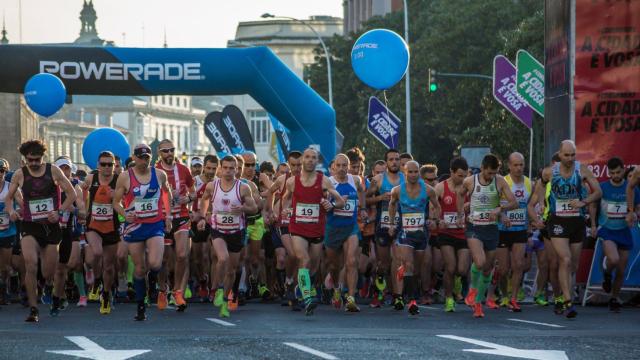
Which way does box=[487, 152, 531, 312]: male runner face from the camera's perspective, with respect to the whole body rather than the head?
toward the camera

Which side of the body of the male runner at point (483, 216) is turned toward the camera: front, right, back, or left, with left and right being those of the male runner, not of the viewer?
front

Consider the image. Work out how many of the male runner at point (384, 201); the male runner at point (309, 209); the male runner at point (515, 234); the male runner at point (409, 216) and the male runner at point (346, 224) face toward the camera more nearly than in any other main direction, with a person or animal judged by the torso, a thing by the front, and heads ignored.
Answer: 5

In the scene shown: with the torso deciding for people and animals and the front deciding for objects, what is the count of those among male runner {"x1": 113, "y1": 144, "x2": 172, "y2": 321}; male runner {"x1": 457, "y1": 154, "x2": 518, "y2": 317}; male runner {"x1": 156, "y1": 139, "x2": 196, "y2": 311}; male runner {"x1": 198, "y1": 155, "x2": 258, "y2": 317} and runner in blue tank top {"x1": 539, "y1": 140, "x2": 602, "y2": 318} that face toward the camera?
5

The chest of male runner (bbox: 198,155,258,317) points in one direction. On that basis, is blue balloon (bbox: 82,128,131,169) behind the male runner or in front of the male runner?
behind

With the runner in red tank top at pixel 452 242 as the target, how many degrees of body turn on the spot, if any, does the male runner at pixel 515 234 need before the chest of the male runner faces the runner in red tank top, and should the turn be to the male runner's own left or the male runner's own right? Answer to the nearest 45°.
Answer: approximately 90° to the male runner's own right

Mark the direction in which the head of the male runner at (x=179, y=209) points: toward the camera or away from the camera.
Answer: toward the camera

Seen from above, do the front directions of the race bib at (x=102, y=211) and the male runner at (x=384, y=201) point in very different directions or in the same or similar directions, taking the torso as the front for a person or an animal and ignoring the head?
same or similar directions

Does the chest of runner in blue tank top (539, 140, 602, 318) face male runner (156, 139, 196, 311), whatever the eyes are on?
no

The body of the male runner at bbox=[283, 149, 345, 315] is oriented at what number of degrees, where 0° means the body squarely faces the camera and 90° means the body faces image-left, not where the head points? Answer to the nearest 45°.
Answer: approximately 0°

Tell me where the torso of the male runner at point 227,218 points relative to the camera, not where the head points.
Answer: toward the camera

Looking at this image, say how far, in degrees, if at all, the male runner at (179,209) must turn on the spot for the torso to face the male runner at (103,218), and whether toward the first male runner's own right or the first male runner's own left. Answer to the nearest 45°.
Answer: approximately 90° to the first male runner's own right

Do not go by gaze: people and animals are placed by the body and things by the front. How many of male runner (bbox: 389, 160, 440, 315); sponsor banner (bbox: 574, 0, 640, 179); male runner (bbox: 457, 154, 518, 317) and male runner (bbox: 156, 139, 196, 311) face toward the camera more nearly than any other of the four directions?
4

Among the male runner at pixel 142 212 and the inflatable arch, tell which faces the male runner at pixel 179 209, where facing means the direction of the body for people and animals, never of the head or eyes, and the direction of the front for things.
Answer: the inflatable arch

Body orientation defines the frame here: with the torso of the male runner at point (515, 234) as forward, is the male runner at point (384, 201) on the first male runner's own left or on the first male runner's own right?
on the first male runner's own right

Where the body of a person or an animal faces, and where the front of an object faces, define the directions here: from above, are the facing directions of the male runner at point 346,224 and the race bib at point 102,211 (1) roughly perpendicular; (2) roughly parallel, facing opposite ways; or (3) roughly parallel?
roughly parallel

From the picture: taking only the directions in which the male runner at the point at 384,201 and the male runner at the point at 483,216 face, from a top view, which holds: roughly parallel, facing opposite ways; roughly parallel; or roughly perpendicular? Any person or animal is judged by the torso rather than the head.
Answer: roughly parallel
